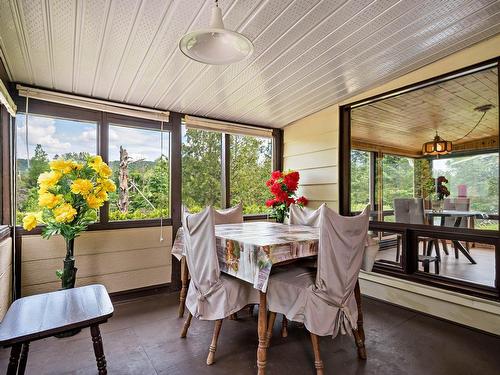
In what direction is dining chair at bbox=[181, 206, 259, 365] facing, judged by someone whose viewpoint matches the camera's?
facing away from the viewer and to the right of the viewer

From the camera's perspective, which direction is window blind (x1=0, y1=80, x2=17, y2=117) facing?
to the viewer's right

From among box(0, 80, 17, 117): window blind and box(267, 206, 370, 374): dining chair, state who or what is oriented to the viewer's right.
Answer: the window blind

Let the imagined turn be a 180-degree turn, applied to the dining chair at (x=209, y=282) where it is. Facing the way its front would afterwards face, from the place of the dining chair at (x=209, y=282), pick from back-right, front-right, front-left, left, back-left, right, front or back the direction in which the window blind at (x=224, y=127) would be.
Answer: back-right

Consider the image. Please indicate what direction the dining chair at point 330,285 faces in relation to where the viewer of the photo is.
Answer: facing away from the viewer and to the left of the viewer

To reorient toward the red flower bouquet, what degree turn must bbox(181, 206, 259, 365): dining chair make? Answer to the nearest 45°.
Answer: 0° — it already faces it

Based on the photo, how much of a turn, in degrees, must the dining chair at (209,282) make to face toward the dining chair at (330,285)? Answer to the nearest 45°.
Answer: approximately 45° to its right

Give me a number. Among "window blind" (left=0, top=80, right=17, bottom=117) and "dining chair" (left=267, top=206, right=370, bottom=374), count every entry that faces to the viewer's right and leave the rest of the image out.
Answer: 1

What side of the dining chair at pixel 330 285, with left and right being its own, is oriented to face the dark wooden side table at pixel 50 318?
left

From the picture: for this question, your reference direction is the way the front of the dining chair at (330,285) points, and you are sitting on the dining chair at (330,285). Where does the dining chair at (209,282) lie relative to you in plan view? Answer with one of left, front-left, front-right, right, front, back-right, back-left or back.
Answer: front-left

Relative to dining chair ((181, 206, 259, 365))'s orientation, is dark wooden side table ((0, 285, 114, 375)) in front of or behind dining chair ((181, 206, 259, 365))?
behind

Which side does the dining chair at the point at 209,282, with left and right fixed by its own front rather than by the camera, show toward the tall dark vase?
left

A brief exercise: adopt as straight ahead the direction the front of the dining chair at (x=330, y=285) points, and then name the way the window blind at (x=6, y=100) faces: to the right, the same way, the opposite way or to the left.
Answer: to the right

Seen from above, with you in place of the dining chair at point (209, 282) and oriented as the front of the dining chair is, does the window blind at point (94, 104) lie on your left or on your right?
on your left

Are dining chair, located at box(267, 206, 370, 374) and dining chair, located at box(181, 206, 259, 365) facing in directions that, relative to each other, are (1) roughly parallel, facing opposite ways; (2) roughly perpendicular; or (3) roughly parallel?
roughly perpendicular

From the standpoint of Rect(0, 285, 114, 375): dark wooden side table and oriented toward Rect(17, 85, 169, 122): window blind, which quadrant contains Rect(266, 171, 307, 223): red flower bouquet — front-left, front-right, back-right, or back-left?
front-right
